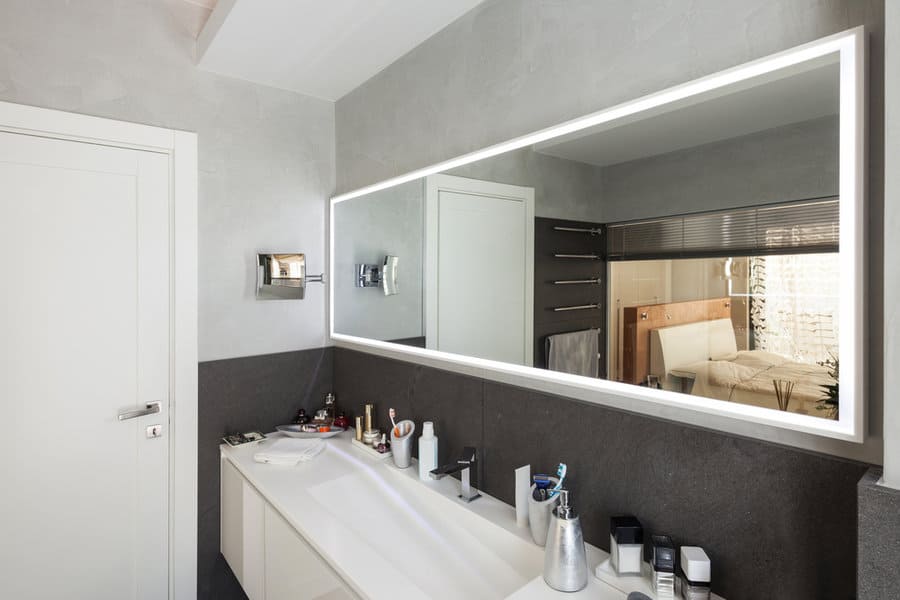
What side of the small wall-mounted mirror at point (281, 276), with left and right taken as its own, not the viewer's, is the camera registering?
front

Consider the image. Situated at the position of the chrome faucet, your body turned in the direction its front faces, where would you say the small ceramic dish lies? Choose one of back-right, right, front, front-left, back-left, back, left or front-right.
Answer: right

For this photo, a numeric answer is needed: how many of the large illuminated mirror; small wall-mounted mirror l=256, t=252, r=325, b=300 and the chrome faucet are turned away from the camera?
0

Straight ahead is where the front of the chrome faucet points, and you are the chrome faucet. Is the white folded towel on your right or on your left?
on your right

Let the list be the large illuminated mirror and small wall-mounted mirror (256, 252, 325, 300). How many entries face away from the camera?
0

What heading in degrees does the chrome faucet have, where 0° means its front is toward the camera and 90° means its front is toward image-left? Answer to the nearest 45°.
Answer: approximately 45°

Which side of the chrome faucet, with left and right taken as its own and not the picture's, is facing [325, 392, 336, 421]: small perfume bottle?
right

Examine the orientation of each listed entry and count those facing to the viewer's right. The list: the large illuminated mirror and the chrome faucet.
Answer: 0

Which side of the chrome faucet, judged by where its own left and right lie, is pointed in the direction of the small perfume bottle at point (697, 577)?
left

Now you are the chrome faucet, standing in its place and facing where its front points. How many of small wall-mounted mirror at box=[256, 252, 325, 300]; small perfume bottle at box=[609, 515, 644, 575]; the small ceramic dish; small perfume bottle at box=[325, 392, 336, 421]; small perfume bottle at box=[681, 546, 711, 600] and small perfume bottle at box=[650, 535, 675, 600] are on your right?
3

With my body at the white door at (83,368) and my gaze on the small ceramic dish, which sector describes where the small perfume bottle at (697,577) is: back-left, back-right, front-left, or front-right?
front-right
